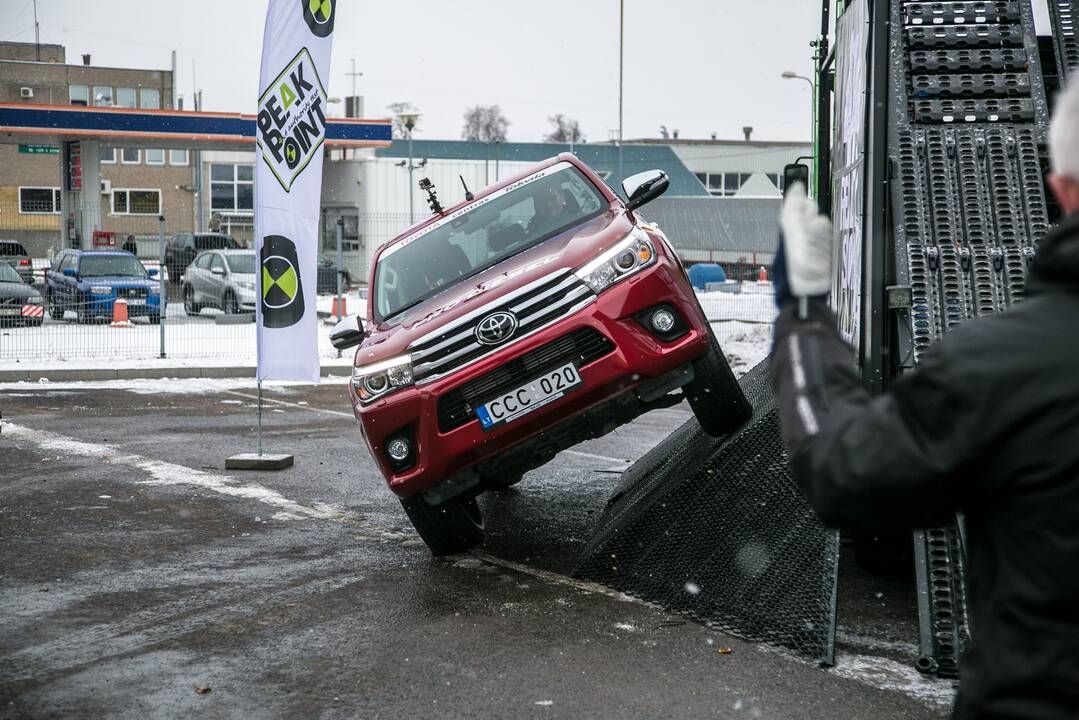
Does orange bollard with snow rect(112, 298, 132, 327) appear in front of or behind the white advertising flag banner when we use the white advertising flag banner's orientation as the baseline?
behind

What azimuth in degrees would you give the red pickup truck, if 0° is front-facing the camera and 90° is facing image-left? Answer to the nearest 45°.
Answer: approximately 0°

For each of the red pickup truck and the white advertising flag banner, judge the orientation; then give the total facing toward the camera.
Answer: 2

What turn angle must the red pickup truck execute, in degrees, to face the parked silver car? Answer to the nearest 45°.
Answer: approximately 180°

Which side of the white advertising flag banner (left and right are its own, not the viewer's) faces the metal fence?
back

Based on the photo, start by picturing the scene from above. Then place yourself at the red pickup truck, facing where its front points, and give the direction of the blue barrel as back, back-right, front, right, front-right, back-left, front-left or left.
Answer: back

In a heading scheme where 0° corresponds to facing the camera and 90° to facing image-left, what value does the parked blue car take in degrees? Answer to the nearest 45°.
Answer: approximately 315°

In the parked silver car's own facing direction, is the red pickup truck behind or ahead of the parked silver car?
ahead
